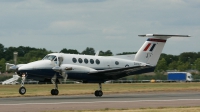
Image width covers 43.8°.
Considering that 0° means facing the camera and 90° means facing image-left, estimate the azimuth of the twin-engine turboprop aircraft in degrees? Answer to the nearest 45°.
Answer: approximately 45°
